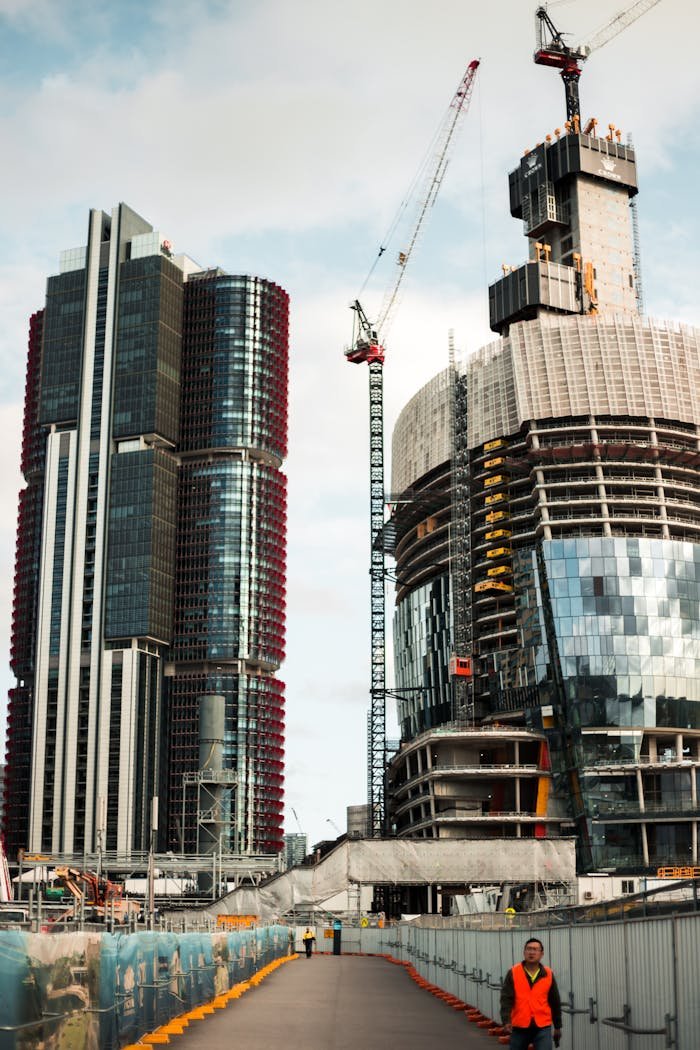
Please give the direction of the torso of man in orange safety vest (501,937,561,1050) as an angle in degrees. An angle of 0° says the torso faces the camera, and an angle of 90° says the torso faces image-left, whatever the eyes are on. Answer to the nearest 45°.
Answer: approximately 0°

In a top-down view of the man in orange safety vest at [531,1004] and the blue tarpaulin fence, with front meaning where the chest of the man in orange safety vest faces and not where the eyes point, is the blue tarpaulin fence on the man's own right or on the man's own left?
on the man's own right
